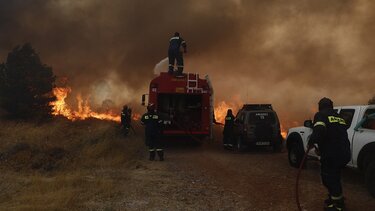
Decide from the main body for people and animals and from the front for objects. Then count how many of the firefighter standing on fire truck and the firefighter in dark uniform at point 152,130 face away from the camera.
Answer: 2

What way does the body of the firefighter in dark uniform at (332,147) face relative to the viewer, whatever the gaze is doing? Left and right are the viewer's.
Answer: facing away from the viewer and to the left of the viewer

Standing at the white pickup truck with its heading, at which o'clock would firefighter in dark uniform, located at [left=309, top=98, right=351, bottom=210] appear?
The firefighter in dark uniform is roughly at 8 o'clock from the white pickup truck.

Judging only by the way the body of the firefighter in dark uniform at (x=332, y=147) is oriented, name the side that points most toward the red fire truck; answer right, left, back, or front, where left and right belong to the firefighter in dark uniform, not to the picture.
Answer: front

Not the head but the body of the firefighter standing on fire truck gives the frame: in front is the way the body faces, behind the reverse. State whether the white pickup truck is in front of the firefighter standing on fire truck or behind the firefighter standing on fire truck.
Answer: behind

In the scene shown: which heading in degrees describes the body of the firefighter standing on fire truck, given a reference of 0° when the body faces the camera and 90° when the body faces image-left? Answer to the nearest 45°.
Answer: approximately 180°
